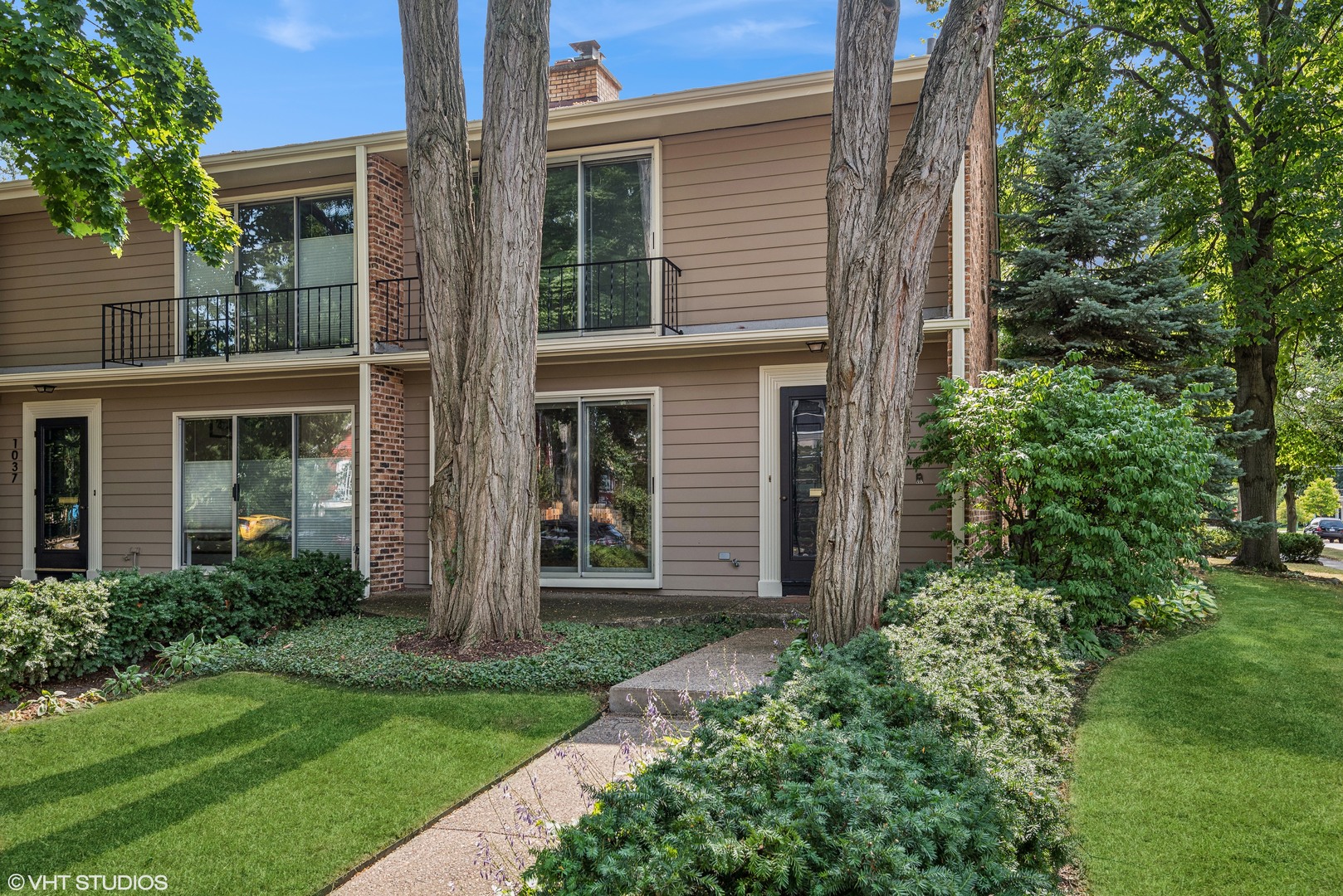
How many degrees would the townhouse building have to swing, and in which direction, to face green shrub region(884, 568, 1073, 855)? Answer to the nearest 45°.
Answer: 0° — it already faces it

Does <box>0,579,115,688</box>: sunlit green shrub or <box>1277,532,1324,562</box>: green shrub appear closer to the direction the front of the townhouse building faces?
the sunlit green shrub

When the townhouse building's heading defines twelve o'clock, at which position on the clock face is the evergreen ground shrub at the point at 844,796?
The evergreen ground shrub is roughly at 12 o'clock from the townhouse building.

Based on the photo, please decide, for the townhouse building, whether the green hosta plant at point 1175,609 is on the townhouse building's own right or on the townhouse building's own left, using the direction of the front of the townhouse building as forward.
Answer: on the townhouse building's own left

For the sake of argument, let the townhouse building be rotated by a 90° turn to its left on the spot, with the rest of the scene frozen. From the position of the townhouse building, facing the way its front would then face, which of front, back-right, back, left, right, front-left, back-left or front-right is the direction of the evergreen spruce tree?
front

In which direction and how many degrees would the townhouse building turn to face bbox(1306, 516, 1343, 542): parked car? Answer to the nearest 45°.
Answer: approximately 135° to its left

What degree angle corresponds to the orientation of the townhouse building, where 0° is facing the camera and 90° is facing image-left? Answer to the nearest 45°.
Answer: approximately 0°

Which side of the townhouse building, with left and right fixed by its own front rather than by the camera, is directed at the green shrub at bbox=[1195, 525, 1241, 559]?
left

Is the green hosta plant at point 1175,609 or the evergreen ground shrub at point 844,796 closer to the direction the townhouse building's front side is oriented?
the evergreen ground shrub

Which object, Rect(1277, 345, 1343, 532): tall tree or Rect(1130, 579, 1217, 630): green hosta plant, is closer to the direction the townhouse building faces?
the green hosta plant

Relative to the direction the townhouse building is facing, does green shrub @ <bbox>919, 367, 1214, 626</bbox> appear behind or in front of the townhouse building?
in front

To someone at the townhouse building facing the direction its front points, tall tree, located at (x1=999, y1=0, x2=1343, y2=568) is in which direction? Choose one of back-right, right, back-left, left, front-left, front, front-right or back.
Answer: left

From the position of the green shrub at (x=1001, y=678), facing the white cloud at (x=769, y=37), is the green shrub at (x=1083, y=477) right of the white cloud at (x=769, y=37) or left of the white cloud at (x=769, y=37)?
right
